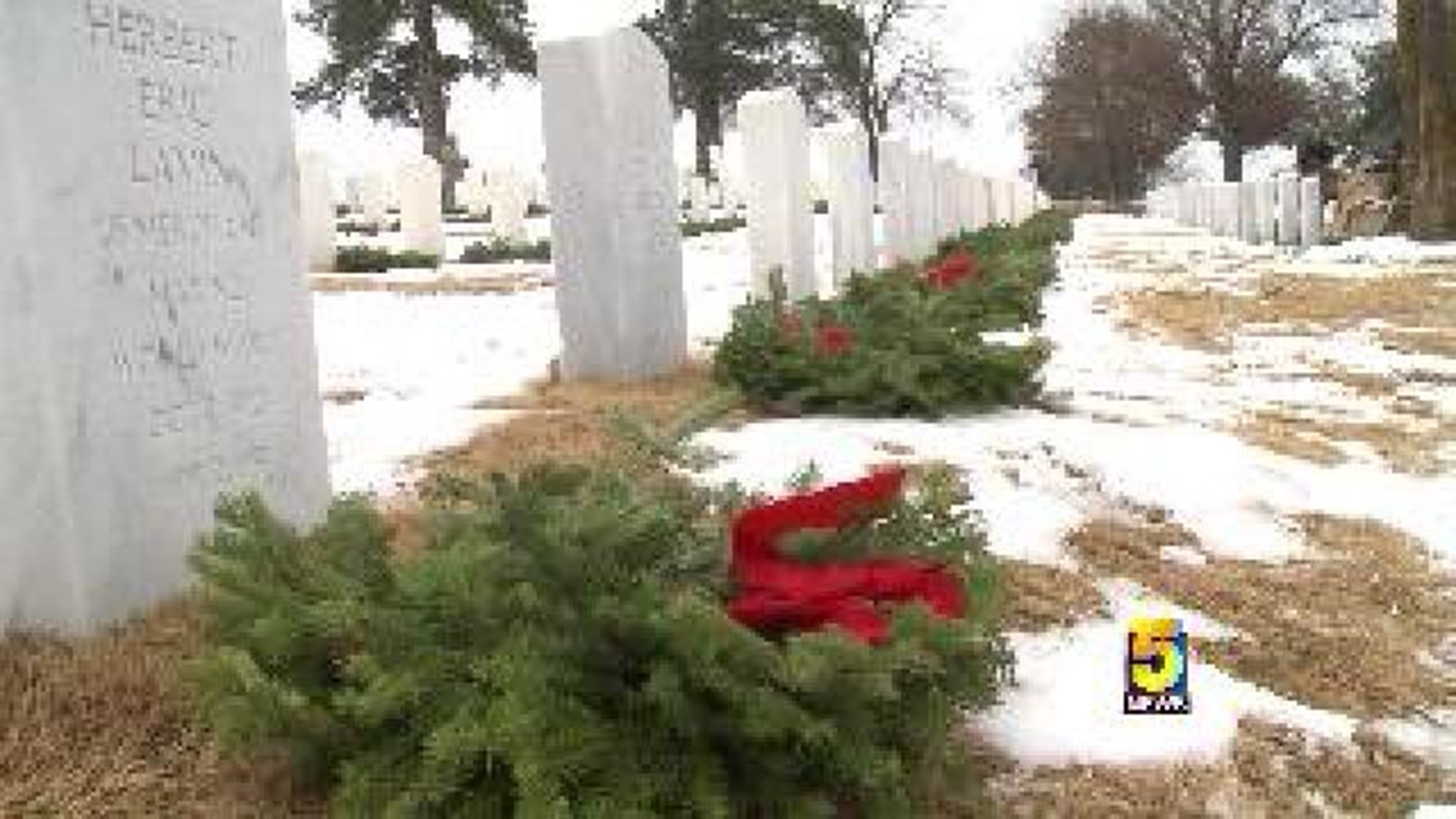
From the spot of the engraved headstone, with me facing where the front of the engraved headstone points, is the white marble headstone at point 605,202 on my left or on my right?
on my left

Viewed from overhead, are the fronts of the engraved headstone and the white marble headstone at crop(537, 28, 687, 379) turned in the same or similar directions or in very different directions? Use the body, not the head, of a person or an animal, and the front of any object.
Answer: same or similar directions

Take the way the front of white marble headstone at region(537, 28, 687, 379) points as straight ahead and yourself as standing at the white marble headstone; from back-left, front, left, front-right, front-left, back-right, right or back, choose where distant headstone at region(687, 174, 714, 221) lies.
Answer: back-left

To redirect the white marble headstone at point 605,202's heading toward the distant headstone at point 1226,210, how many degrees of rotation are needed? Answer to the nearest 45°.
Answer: approximately 90° to its left

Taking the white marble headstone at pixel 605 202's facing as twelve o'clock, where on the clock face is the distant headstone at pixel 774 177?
The distant headstone is roughly at 8 o'clock from the white marble headstone.

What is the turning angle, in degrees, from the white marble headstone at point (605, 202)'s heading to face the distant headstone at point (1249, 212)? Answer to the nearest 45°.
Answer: approximately 90° to its left

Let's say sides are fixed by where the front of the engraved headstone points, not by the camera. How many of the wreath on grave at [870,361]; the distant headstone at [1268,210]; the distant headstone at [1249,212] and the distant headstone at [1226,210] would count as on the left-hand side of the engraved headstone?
4

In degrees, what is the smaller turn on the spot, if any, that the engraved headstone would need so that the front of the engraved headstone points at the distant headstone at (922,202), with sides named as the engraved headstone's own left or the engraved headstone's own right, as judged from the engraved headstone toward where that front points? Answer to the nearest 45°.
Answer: approximately 90° to the engraved headstone's own left

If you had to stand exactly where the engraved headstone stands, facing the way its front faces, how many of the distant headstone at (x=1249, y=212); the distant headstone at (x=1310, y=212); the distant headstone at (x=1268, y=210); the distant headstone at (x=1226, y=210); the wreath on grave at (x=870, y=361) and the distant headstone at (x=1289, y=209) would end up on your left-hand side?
6

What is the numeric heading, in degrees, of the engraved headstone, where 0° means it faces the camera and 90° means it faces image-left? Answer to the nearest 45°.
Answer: approximately 315°

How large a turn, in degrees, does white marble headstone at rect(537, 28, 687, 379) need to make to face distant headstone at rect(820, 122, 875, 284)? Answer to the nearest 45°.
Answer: approximately 135° to its left

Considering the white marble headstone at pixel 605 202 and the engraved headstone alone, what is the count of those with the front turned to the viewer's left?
0

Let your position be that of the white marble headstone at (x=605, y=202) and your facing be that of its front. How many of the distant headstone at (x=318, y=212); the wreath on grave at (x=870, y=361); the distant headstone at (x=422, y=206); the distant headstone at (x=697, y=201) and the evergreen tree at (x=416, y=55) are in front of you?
1

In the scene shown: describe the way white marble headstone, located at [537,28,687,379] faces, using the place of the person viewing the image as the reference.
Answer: facing the viewer and to the right of the viewer

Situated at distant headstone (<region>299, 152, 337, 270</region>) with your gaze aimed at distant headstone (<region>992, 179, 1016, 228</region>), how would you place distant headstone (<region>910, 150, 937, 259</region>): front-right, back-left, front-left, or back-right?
front-right

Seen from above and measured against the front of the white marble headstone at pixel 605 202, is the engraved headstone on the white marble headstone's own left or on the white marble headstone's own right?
on the white marble headstone's own right

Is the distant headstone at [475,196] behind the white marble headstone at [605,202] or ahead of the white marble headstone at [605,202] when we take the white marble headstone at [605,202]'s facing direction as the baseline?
behind
